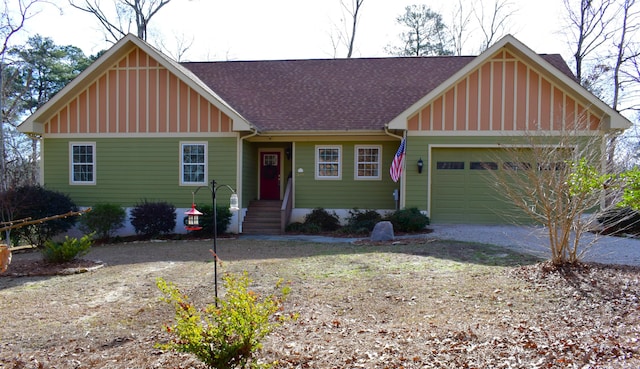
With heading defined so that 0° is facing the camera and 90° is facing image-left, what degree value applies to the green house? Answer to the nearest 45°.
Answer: approximately 0°

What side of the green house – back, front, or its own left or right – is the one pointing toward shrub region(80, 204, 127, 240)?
right

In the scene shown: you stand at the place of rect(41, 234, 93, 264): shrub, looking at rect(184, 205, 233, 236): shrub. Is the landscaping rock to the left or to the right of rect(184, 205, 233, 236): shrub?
right

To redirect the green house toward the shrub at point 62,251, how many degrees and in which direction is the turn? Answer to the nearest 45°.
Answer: approximately 45° to its right

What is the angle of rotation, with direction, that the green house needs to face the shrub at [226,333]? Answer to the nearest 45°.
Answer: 0° — it already faces it

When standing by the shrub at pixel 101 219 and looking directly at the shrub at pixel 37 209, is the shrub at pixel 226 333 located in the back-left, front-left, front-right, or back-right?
back-left

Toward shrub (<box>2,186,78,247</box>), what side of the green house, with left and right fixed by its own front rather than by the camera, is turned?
right
